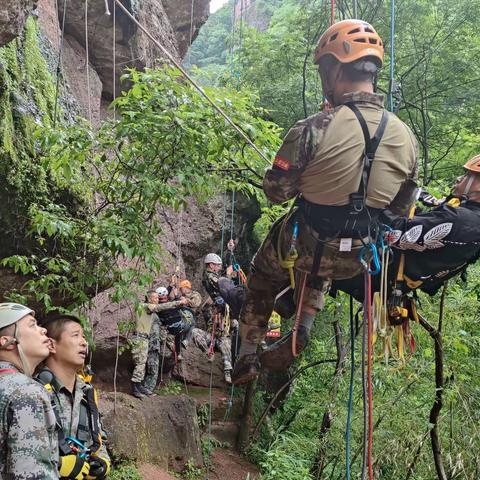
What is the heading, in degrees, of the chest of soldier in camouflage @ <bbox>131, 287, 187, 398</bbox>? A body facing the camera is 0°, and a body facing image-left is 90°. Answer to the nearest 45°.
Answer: approximately 270°

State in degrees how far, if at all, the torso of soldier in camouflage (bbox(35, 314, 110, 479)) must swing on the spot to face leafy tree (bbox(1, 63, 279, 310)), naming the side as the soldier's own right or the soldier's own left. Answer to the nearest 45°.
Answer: approximately 135° to the soldier's own left

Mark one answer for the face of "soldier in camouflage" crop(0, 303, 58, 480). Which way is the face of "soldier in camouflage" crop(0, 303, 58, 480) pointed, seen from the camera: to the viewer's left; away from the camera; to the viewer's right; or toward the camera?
to the viewer's right

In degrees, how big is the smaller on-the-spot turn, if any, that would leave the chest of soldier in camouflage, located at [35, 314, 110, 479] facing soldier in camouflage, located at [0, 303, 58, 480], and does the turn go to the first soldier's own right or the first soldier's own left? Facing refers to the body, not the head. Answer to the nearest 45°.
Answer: approximately 45° to the first soldier's own right

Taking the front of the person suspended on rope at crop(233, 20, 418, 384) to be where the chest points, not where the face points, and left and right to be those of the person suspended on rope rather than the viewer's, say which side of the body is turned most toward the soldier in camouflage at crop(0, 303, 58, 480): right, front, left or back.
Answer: left
